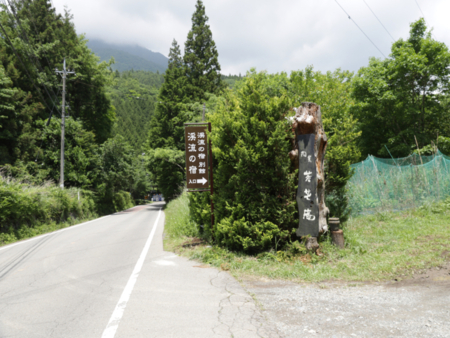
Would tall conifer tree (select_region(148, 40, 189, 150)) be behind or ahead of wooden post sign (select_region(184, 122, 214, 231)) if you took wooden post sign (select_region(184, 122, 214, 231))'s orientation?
behind

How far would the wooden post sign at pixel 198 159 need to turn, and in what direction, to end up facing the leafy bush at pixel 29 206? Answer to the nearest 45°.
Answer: approximately 135° to its right

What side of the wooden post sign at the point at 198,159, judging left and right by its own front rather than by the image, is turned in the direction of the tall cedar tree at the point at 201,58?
back

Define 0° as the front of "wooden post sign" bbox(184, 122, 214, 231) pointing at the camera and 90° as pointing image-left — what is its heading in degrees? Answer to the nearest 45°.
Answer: approximately 0°

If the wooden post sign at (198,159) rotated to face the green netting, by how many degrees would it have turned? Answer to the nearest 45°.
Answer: approximately 90° to its left

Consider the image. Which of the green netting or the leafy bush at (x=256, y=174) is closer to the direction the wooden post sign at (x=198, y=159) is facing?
the leafy bush

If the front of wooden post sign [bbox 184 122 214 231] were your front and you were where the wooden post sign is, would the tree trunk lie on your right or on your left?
on your left

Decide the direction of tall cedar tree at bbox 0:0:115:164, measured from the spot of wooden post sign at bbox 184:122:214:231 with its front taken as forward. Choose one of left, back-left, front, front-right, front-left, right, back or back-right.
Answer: back-right
